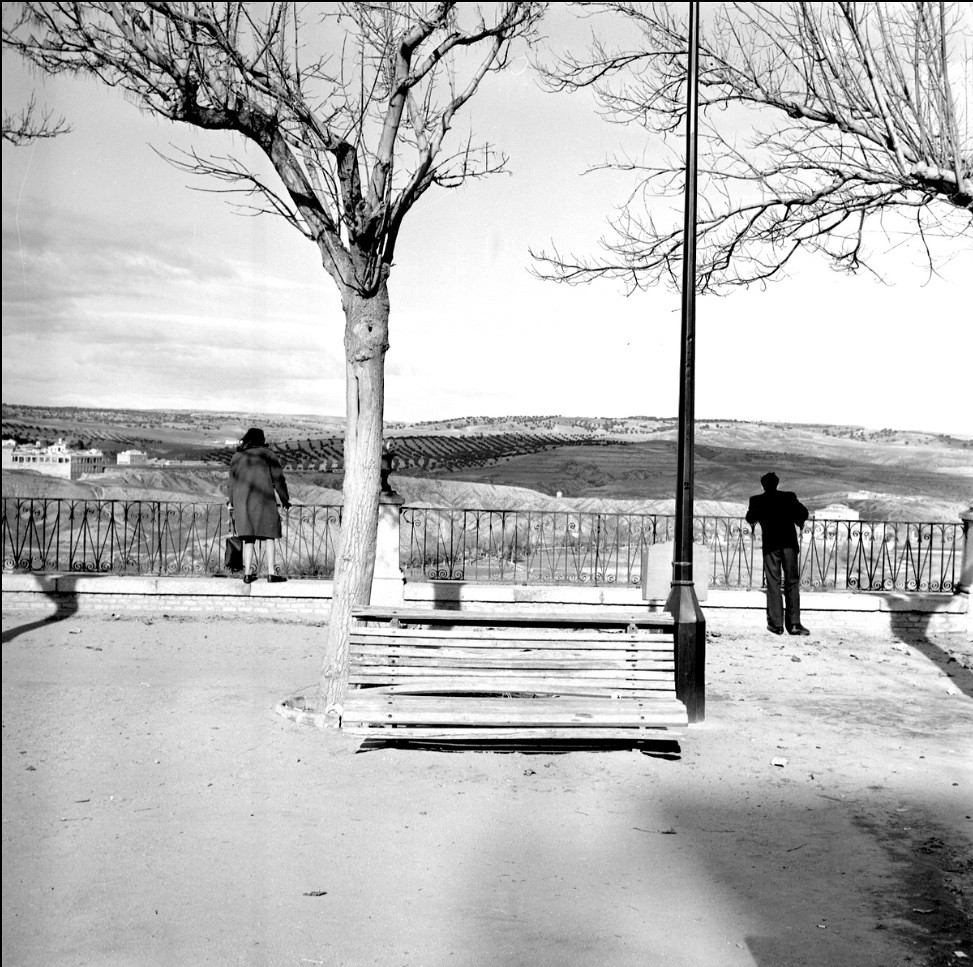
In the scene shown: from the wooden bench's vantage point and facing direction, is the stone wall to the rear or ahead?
to the rear

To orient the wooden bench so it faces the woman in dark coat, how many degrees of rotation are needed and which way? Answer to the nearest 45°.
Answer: approximately 135° to its right

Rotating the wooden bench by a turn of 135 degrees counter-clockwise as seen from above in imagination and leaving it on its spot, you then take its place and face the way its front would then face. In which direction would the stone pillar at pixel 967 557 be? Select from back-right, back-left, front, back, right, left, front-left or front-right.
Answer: front

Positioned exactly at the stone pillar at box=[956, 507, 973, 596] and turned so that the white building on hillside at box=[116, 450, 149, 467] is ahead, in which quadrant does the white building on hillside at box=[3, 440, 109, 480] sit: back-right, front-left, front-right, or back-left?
front-left

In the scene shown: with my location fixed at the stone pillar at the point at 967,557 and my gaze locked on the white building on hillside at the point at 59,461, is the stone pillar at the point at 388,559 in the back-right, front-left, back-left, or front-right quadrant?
front-left

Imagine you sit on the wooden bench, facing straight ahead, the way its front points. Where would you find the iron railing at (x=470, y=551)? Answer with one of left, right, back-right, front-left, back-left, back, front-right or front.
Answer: back

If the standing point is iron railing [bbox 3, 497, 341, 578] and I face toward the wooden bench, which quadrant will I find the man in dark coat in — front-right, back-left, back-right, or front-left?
front-left

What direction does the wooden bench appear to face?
toward the camera

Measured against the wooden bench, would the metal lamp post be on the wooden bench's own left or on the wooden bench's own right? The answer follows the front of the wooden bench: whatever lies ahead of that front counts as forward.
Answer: on the wooden bench's own left

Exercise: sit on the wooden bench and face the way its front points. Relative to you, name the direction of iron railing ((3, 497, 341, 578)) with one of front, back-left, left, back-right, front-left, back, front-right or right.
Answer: back-right

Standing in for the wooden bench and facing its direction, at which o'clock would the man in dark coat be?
The man in dark coat is roughly at 7 o'clock from the wooden bench.
